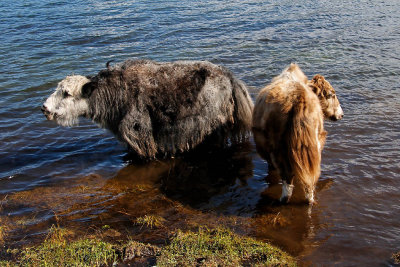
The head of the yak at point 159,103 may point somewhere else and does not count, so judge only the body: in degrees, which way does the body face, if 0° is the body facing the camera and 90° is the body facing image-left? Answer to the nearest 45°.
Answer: approximately 90°

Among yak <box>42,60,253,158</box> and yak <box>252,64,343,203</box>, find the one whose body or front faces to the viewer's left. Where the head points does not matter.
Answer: yak <box>42,60,253,158</box>

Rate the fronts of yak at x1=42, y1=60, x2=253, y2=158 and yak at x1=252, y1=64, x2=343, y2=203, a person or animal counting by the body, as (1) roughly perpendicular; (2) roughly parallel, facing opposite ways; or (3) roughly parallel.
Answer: roughly perpendicular

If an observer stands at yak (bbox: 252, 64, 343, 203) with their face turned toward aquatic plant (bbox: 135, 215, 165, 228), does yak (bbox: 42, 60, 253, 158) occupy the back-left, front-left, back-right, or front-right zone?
front-right

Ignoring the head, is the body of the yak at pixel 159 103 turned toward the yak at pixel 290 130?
no

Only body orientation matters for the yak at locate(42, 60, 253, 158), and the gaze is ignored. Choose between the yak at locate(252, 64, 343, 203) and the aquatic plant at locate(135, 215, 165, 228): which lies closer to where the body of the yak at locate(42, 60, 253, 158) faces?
the aquatic plant

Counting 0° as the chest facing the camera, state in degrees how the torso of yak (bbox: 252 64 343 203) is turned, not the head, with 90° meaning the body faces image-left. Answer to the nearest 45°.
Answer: approximately 180°

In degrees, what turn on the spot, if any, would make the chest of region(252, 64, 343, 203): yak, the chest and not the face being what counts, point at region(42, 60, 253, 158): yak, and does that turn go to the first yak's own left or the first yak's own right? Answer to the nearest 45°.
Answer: approximately 45° to the first yak's own left

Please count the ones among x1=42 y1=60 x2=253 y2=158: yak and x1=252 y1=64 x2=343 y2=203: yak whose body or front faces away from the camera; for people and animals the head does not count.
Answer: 1

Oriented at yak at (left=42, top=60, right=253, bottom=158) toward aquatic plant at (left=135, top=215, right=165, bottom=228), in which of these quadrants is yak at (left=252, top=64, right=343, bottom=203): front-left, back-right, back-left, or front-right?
front-left

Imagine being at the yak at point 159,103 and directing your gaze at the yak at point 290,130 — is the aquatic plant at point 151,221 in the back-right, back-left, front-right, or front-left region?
front-right

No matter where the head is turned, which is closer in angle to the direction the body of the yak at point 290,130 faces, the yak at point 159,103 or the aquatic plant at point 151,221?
the yak

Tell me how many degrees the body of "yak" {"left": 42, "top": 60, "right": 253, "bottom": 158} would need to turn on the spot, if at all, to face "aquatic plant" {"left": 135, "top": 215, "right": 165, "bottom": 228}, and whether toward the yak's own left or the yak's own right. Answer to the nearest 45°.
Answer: approximately 90° to the yak's own left

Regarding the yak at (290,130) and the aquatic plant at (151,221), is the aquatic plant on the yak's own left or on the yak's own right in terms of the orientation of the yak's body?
on the yak's own left
